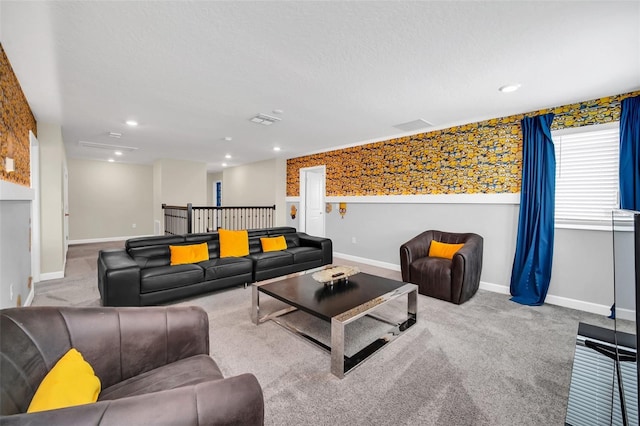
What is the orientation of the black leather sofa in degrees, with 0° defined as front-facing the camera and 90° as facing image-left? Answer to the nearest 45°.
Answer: approximately 315°

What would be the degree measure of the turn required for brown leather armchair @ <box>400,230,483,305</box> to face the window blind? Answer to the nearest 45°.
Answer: approximately 135° to its left

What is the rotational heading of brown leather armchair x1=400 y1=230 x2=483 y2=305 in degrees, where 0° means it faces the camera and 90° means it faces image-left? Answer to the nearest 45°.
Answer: approximately 45°

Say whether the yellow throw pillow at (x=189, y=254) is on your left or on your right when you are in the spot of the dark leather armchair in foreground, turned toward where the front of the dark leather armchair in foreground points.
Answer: on your left

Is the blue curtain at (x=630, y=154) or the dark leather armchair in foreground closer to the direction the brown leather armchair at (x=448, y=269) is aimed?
the dark leather armchair in foreground

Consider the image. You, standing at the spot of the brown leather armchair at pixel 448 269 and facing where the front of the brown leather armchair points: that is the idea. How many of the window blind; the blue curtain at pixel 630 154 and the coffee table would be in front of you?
1

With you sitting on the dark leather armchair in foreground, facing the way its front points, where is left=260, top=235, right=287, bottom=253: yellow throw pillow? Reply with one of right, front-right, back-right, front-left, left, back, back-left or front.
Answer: front-left

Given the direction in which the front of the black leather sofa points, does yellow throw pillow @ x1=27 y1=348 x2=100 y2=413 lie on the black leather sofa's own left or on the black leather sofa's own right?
on the black leather sofa's own right

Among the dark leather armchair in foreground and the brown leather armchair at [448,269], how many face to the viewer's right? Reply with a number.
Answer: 1

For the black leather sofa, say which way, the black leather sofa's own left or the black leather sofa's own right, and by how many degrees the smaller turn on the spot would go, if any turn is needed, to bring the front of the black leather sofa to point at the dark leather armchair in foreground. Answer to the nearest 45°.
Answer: approximately 45° to the black leather sofa's own right

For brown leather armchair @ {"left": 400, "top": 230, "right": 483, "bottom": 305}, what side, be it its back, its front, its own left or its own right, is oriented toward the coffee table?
front

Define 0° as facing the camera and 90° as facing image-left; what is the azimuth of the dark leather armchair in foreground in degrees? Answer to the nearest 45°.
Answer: approximately 270°

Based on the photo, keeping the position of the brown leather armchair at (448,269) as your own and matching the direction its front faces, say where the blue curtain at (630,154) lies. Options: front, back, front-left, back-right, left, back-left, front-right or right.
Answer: back-left

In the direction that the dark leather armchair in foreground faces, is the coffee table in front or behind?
in front
